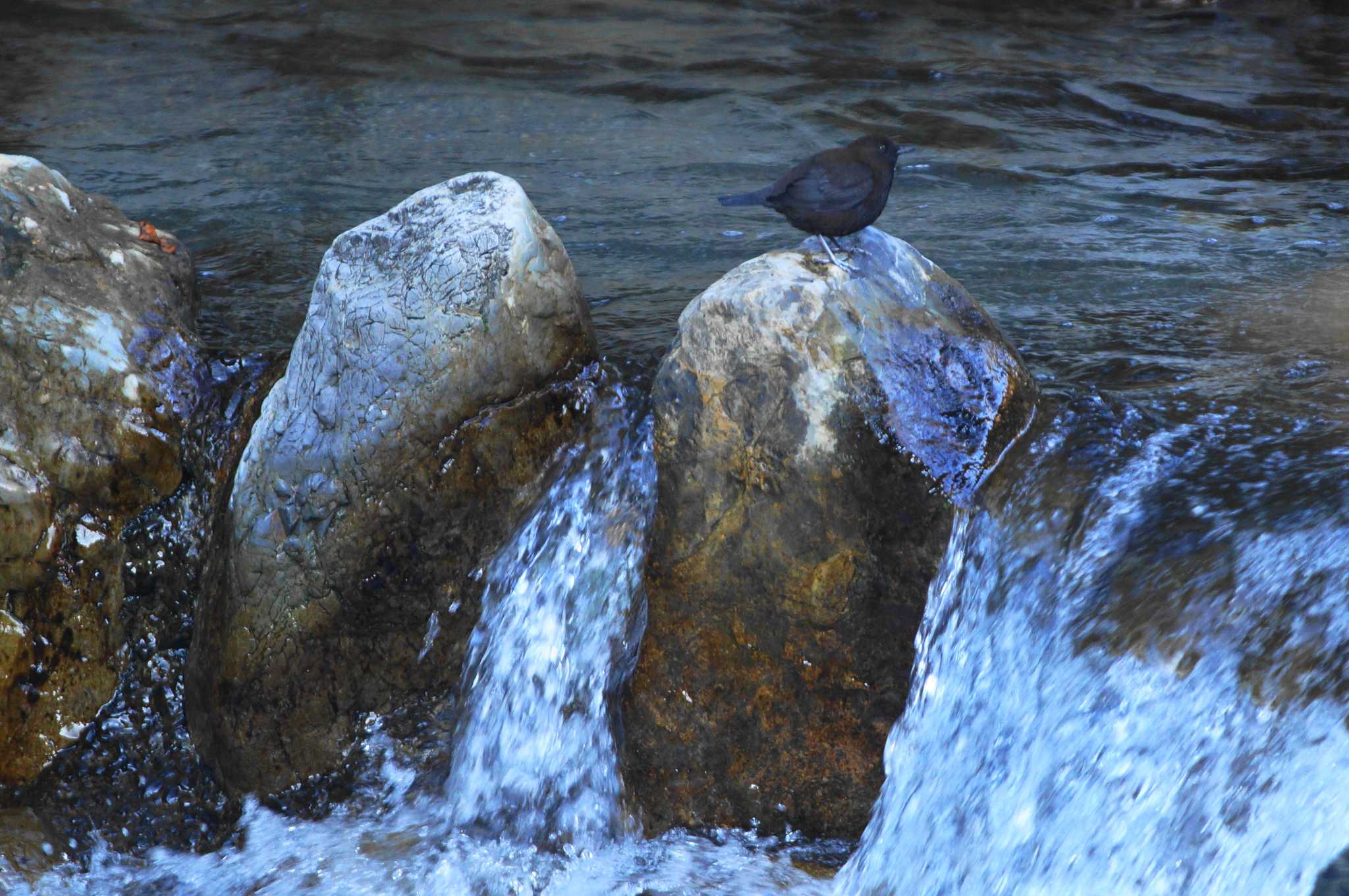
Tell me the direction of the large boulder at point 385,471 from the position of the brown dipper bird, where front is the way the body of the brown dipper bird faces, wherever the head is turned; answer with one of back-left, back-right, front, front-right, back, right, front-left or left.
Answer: back

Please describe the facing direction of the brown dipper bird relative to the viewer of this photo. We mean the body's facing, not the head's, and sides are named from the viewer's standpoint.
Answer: facing to the right of the viewer

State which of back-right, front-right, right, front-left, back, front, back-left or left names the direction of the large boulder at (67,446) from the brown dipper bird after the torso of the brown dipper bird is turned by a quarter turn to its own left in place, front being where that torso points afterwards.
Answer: left
